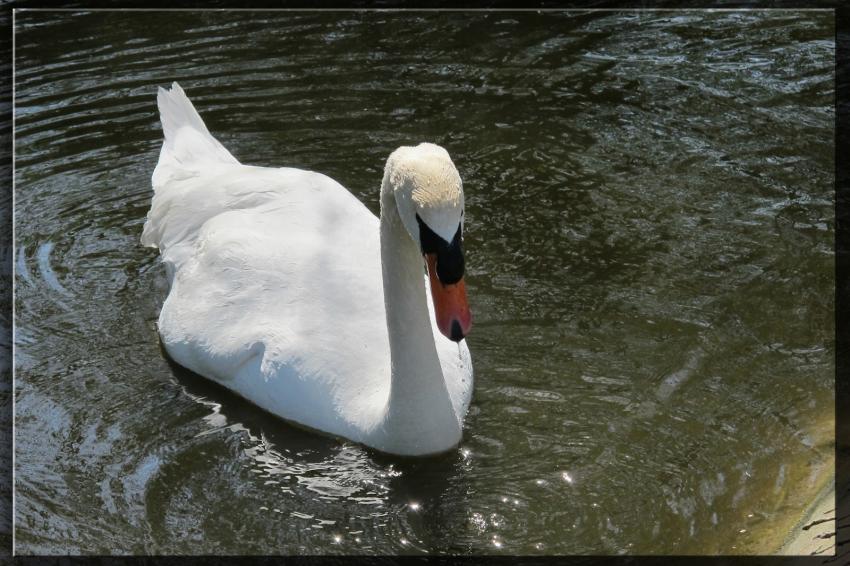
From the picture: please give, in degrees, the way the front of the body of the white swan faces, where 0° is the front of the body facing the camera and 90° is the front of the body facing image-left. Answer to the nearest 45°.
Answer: approximately 315°
